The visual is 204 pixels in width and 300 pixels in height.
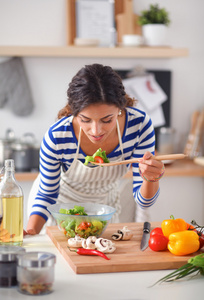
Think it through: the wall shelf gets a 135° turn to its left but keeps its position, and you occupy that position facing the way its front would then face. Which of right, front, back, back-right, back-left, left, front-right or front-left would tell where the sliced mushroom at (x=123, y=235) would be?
back-right

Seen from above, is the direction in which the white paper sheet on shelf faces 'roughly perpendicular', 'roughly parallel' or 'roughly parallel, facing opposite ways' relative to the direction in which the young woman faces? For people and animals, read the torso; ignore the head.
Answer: roughly parallel

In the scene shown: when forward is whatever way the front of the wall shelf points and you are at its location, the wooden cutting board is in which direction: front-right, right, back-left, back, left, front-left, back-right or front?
front

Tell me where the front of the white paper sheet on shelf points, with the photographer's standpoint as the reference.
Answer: facing the viewer

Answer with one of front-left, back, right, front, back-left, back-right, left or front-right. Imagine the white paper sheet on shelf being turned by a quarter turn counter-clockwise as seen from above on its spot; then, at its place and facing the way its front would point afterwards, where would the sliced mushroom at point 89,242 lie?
right

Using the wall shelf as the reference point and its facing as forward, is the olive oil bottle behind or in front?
in front

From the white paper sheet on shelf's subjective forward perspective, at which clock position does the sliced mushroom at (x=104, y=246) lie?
The sliced mushroom is roughly at 12 o'clock from the white paper sheet on shelf.

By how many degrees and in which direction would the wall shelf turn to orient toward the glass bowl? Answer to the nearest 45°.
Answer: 0° — it already faces it

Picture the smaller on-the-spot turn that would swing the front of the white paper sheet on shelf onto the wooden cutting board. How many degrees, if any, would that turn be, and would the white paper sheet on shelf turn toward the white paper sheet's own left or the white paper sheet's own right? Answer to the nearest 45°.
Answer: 0° — it already faces it

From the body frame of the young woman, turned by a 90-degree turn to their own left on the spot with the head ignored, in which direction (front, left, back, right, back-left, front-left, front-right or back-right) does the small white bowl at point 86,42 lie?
left

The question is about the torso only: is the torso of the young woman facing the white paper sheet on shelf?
no

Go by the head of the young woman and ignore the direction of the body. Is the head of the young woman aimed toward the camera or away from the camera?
toward the camera

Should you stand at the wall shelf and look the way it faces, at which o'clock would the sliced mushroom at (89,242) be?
The sliced mushroom is roughly at 12 o'clock from the wall shelf.

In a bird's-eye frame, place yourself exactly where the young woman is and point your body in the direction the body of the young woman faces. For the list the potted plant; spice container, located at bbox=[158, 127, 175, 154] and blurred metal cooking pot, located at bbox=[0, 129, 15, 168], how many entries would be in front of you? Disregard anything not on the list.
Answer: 0

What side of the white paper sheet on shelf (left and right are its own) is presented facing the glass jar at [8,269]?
front

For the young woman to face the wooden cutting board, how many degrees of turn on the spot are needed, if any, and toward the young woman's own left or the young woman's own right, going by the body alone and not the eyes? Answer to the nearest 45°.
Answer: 0° — they already face it

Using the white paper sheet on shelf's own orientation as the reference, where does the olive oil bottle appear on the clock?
The olive oil bottle is roughly at 12 o'clock from the white paper sheet on shelf.

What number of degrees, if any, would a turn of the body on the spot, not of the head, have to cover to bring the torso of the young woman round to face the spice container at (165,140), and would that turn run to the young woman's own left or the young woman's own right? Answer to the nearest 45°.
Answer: approximately 180°

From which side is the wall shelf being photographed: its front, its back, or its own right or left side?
front

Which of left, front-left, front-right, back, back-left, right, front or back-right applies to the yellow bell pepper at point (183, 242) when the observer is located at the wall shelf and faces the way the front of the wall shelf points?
front
